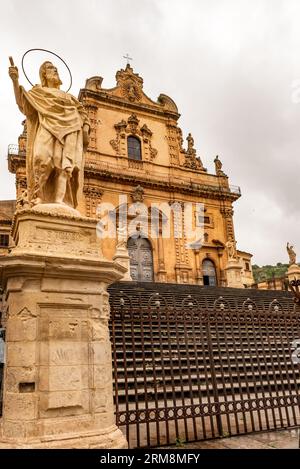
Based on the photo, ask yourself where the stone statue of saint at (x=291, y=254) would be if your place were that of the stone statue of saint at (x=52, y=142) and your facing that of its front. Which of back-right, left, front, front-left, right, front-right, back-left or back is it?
back-left

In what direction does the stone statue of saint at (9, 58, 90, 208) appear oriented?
toward the camera

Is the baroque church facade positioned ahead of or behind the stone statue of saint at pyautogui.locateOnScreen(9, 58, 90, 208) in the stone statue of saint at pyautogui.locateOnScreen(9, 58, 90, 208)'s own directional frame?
behind

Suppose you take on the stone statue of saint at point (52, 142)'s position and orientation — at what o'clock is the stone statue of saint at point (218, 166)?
the stone statue of saint at point (218, 166) is roughly at 7 o'clock from the stone statue of saint at point (52, 142).

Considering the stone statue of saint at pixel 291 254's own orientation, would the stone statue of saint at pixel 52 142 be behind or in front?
in front

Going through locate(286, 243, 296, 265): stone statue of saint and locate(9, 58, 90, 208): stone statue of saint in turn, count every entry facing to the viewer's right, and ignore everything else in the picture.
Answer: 0

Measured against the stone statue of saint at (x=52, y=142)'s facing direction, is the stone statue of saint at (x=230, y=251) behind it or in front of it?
behind

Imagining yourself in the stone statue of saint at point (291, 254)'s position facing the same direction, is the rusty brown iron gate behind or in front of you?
in front

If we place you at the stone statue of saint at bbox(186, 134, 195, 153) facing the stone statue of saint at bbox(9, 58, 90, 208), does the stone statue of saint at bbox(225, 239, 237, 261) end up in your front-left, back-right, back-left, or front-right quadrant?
front-left
